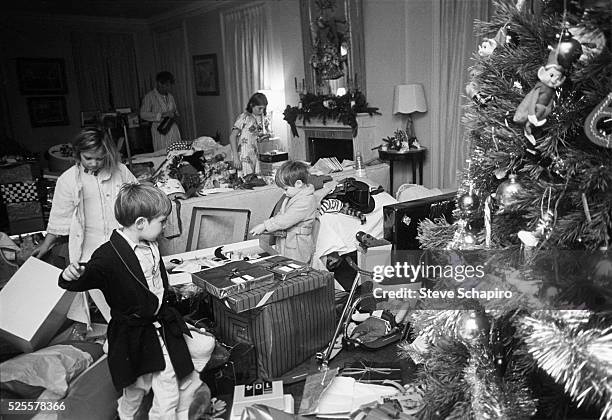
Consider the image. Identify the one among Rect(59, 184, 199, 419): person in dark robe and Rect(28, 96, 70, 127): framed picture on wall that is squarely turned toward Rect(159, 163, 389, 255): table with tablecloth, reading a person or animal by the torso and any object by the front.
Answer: the framed picture on wall

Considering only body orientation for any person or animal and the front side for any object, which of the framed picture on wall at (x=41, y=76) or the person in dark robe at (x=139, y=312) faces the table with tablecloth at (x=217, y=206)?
the framed picture on wall

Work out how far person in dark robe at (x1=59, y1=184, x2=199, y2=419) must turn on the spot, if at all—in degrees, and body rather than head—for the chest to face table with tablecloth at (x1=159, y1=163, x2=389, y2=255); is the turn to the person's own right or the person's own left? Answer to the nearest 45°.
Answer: approximately 135° to the person's own left

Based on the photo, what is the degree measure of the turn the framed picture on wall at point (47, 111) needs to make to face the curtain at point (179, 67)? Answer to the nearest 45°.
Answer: approximately 90° to its left
